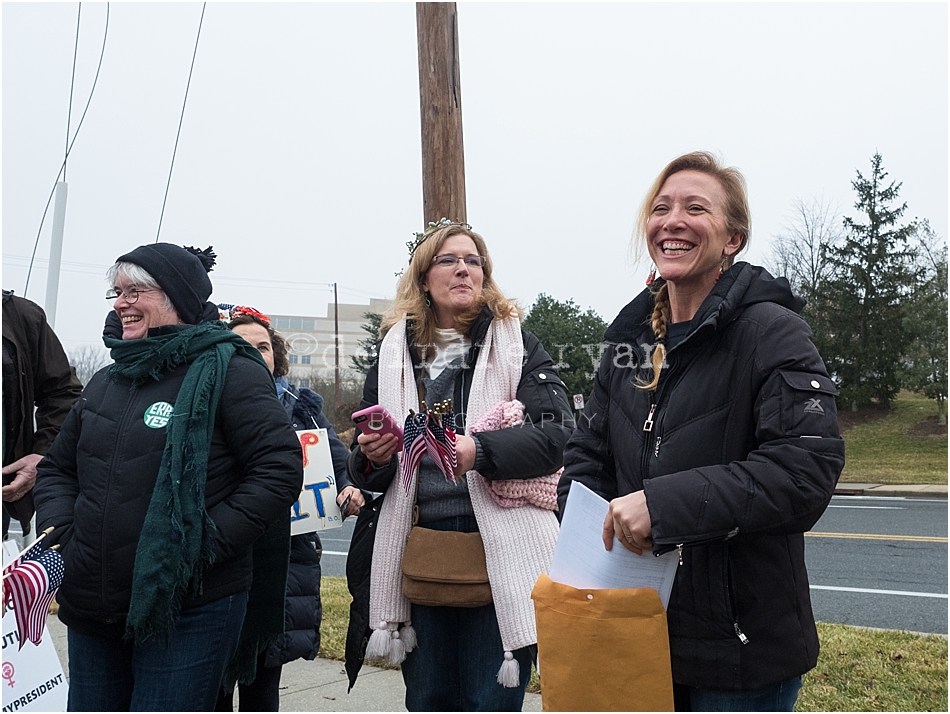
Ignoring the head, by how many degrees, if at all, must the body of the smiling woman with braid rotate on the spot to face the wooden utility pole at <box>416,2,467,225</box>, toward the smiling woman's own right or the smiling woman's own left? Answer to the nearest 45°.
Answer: approximately 90° to the smiling woman's own right

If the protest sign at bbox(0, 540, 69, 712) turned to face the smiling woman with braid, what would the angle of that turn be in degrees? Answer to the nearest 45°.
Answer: approximately 45° to its left

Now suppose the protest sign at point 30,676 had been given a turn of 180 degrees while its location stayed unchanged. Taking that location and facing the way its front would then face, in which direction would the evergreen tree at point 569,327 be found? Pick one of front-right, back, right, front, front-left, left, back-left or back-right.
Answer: front-right

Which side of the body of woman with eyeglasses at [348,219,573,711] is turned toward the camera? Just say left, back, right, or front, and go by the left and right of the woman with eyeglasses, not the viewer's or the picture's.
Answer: front

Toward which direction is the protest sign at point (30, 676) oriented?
toward the camera

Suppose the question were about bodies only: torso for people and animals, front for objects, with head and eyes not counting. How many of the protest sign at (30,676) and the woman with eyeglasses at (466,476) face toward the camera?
2

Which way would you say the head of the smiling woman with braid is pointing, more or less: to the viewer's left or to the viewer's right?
to the viewer's left

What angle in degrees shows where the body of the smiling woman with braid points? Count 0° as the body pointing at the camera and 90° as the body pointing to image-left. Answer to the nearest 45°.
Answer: approximately 45°

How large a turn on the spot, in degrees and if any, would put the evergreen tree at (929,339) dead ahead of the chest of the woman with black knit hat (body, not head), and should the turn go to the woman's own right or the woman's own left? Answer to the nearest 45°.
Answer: approximately 180°
